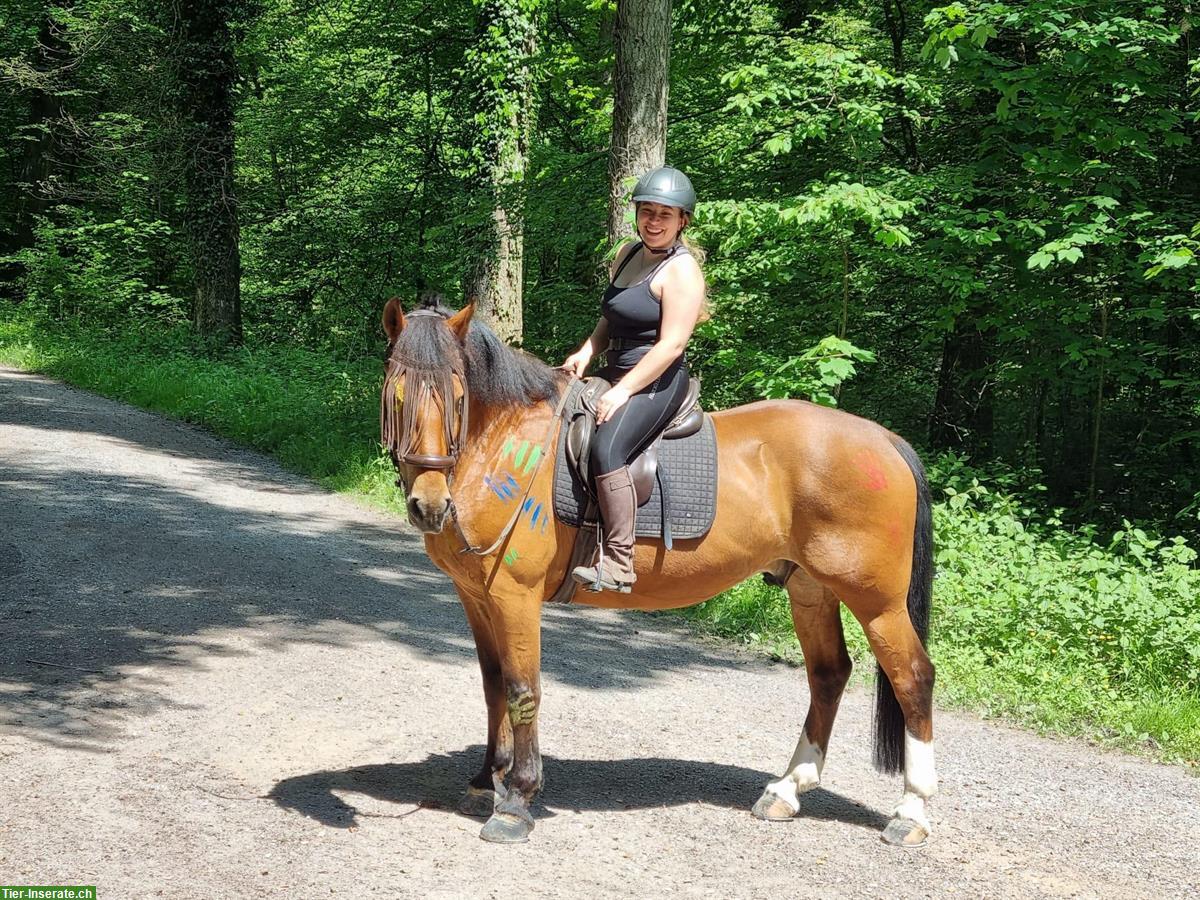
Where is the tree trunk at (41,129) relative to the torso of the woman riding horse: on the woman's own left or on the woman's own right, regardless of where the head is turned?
on the woman's own right

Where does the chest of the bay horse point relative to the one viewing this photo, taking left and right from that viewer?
facing to the left of the viewer

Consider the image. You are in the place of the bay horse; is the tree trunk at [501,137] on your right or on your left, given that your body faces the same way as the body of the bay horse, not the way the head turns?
on your right

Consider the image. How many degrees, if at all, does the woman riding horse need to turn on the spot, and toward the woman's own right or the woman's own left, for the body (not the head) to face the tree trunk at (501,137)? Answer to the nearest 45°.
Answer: approximately 135° to the woman's own right

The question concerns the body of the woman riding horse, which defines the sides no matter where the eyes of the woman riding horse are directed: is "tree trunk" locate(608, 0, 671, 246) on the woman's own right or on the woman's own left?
on the woman's own right

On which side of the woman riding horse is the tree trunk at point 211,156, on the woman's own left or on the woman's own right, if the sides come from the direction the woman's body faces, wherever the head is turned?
on the woman's own right

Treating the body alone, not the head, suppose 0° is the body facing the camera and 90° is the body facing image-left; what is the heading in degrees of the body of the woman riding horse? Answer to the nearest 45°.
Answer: approximately 45°

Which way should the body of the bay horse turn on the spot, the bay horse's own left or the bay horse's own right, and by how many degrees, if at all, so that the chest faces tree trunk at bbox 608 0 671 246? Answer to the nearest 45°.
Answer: approximately 90° to the bay horse's own right
